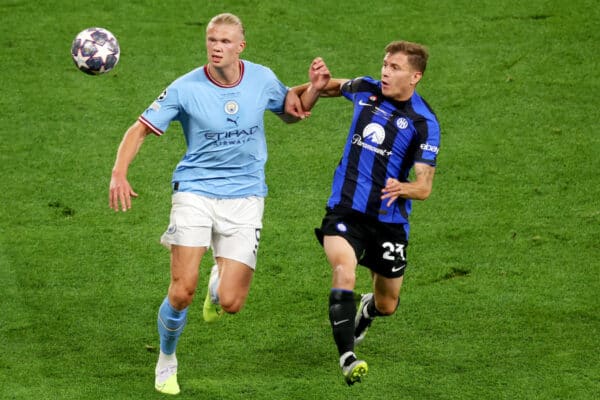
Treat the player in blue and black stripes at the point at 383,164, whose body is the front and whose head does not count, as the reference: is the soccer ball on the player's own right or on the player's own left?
on the player's own right

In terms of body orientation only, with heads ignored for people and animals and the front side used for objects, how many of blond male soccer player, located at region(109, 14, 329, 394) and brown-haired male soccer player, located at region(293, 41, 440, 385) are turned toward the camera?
2

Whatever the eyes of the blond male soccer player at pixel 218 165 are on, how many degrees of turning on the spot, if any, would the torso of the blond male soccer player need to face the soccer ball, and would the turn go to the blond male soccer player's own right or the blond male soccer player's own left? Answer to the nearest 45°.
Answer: approximately 135° to the blond male soccer player's own right

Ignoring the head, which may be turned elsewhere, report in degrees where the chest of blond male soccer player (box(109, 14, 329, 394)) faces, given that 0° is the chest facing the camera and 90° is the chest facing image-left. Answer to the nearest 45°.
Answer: approximately 0°

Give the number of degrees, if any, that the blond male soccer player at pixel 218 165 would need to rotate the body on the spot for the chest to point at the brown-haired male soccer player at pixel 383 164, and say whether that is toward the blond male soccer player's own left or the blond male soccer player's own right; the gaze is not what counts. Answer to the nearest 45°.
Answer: approximately 90° to the blond male soccer player's own left

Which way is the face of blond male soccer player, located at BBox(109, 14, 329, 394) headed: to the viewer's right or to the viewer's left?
to the viewer's left

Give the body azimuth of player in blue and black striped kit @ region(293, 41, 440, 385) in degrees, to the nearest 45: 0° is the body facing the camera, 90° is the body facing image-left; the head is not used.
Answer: approximately 0°
